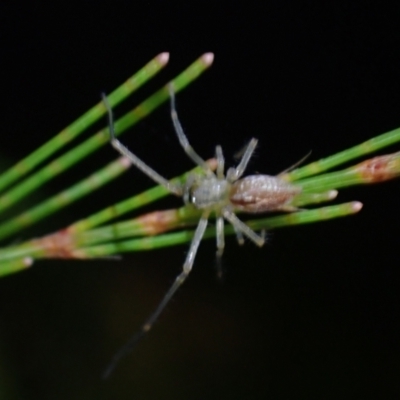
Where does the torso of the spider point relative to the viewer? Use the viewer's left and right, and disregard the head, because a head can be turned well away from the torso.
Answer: facing to the left of the viewer
